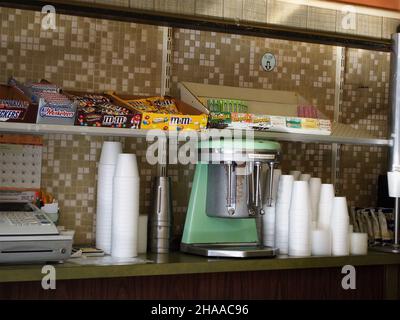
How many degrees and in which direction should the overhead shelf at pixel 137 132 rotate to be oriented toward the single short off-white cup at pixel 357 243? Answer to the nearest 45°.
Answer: approximately 90° to its left

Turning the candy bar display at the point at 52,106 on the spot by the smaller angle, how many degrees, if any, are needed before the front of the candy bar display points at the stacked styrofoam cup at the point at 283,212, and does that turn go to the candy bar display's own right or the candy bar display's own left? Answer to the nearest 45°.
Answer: approximately 90° to the candy bar display's own left

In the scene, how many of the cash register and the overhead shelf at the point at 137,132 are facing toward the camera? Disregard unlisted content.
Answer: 2

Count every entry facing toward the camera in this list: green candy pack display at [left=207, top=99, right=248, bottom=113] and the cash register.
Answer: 2

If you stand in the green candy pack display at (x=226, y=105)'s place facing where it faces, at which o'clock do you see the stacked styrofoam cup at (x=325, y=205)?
The stacked styrofoam cup is roughly at 9 o'clock from the green candy pack display.
